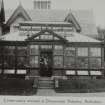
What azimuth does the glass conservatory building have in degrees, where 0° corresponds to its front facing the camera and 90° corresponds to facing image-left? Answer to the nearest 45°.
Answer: approximately 0°
